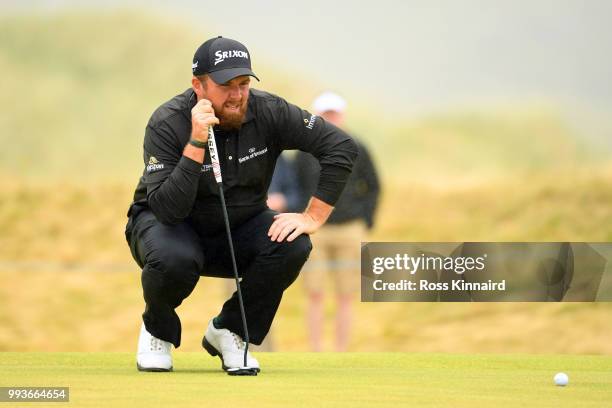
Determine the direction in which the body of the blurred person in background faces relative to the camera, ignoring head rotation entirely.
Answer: toward the camera

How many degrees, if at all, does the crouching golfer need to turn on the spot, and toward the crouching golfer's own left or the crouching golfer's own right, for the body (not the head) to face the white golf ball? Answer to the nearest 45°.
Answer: approximately 45° to the crouching golfer's own left

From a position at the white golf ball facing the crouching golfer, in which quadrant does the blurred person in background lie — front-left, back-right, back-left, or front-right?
front-right

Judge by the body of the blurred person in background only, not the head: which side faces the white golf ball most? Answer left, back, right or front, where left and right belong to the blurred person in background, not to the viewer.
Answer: front

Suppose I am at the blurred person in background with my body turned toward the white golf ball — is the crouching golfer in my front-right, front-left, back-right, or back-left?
front-right

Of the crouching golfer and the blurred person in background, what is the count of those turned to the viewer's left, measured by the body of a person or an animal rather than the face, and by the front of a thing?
0

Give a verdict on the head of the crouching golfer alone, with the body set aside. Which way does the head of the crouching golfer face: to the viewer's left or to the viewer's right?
to the viewer's right

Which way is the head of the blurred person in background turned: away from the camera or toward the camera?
toward the camera

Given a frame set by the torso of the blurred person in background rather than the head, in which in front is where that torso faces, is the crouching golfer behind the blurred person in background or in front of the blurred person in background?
in front

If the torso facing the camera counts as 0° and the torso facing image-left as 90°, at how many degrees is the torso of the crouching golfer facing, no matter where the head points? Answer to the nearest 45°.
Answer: approximately 315°
